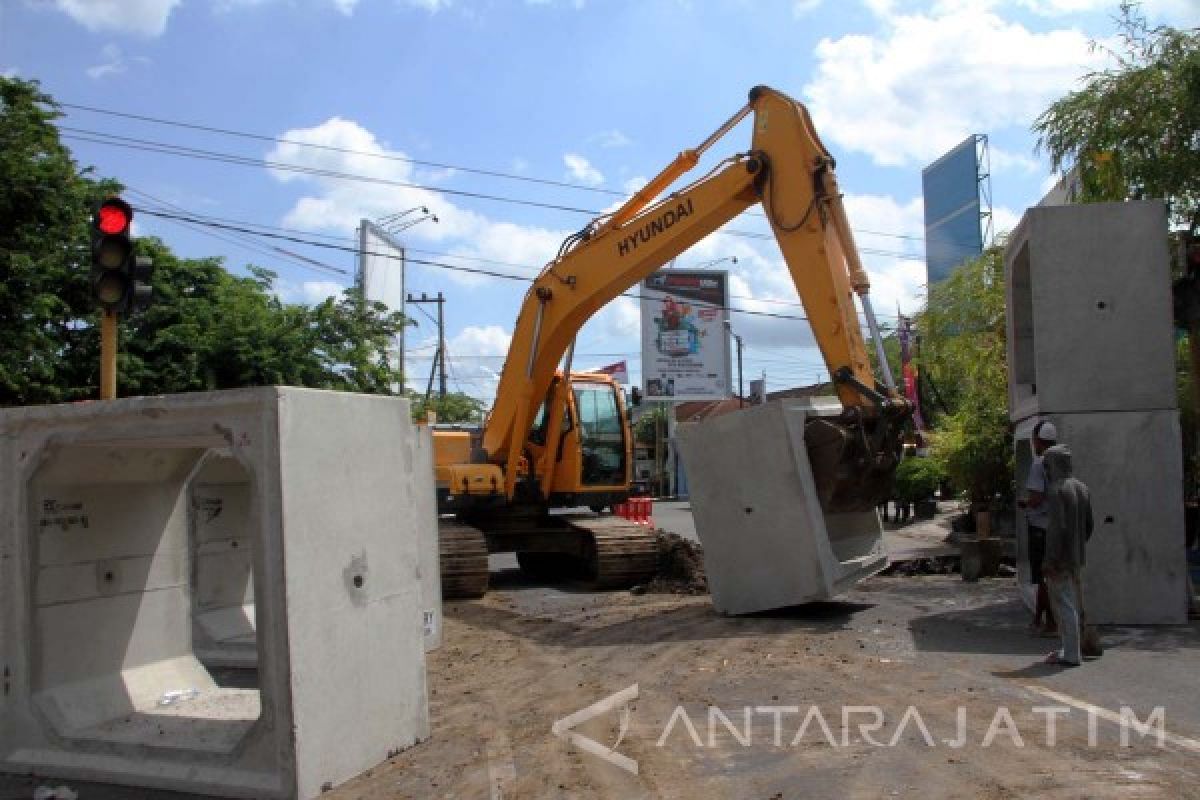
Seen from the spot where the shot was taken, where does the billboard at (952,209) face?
facing the viewer and to the left of the viewer

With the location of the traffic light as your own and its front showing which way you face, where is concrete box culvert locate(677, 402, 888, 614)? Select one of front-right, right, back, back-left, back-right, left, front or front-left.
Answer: left

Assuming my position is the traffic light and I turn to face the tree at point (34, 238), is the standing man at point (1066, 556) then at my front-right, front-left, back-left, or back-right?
back-right

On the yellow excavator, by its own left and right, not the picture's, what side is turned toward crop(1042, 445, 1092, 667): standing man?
front

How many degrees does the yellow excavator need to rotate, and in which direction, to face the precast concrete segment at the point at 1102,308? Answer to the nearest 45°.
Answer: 0° — it already faces it

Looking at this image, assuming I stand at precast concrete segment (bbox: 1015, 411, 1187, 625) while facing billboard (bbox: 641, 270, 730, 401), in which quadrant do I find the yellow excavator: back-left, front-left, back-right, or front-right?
front-left

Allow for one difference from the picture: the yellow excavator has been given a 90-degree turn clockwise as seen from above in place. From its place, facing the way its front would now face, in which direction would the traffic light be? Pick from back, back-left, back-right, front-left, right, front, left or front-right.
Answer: front

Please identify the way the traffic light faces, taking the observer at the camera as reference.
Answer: facing the viewer

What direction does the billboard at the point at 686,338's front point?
toward the camera

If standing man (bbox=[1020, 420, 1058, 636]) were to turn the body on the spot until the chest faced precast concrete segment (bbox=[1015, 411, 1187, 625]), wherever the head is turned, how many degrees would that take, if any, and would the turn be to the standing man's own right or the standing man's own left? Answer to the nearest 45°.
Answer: approximately 135° to the standing man's own right

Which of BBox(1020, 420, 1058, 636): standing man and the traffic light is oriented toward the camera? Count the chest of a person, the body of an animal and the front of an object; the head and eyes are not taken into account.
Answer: the traffic light

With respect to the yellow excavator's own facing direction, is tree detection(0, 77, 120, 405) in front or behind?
behind

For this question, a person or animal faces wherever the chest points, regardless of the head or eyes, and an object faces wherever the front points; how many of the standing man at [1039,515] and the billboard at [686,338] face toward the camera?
1

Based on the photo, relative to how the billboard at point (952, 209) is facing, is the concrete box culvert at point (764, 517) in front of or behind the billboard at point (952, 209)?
in front

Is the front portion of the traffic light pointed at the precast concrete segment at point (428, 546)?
no

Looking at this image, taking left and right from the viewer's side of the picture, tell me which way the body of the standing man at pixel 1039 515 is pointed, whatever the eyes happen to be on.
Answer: facing to the left of the viewer
